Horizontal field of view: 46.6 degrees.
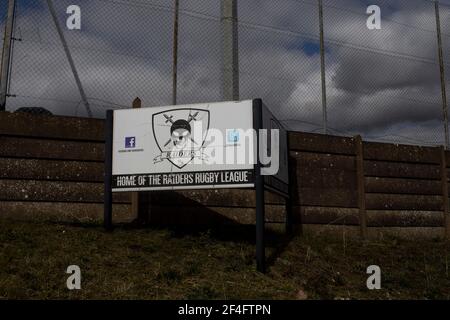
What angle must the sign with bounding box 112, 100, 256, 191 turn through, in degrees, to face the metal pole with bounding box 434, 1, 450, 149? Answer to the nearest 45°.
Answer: approximately 135° to its left

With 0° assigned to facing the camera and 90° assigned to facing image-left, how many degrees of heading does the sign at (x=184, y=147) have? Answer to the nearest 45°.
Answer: approximately 0°

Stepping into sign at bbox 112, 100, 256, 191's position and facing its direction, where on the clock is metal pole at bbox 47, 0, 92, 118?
The metal pole is roughly at 4 o'clock from the sign.

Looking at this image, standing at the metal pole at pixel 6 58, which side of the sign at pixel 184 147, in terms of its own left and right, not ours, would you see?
right

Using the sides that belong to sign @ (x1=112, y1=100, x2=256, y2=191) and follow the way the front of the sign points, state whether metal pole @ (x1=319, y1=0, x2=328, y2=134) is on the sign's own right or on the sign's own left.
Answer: on the sign's own left
